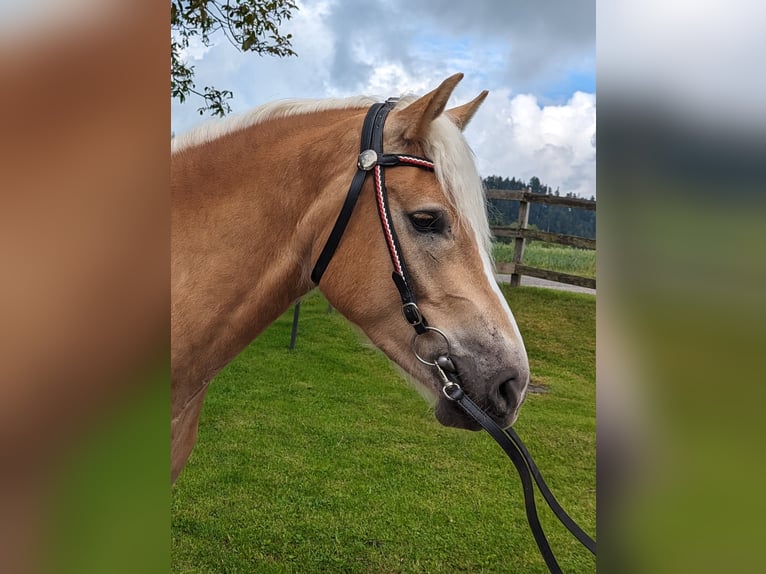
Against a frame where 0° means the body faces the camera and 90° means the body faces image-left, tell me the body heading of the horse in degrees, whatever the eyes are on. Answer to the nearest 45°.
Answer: approximately 270°

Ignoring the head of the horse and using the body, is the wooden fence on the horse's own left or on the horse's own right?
on the horse's own left
